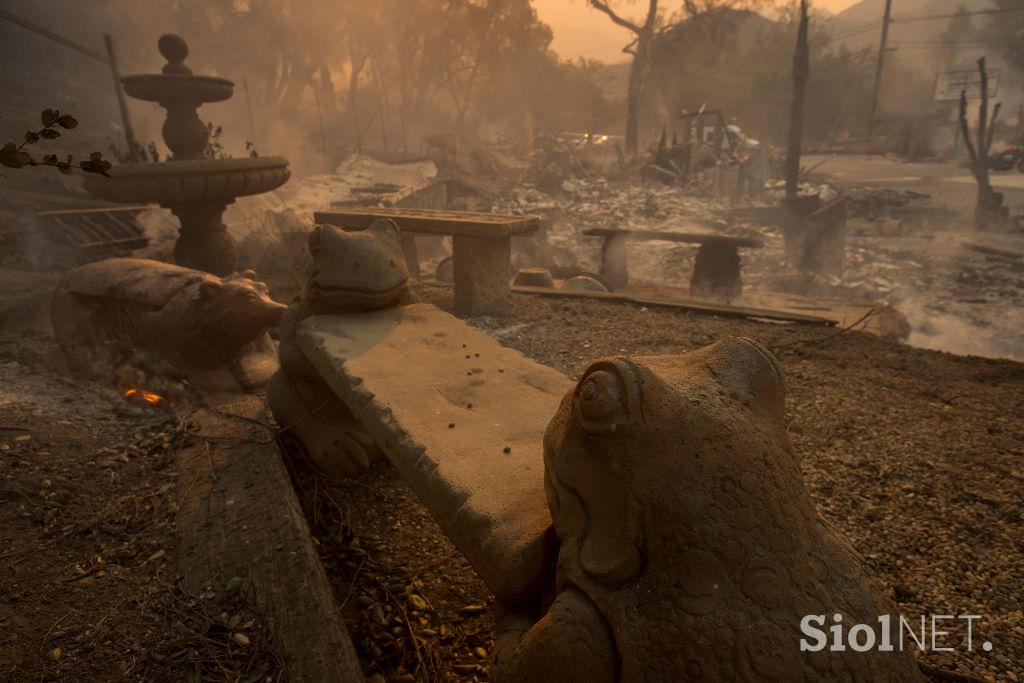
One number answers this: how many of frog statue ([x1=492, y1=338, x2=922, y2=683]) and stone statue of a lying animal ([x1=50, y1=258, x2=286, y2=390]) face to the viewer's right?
1

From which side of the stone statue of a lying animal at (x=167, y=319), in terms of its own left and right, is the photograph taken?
right

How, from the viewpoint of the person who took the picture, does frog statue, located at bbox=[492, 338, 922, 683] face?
facing away from the viewer and to the left of the viewer

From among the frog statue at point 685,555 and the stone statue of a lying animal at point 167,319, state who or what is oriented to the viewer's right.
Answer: the stone statue of a lying animal

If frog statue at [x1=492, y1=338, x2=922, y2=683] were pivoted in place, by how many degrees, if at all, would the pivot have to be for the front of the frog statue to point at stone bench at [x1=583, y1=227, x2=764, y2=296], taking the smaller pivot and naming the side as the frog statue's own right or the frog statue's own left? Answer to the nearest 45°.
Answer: approximately 45° to the frog statue's own right

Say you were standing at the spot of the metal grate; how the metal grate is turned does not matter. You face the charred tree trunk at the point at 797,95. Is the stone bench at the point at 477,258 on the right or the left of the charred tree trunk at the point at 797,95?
right

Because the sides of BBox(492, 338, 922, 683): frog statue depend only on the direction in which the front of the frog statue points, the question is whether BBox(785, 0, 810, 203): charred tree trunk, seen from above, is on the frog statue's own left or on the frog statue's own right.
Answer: on the frog statue's own right

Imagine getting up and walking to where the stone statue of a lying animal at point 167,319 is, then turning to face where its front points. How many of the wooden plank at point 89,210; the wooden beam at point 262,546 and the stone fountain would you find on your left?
2

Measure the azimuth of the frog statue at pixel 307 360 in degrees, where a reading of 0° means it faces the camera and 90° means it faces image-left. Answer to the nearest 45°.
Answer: approximately 315°

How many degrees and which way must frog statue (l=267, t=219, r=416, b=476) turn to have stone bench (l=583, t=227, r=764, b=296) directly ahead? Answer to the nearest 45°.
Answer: approximately 90° to its left

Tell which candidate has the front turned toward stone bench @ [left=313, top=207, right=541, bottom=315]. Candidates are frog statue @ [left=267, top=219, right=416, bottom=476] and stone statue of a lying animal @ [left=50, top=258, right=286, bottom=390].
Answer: the stone statue of a lying animal

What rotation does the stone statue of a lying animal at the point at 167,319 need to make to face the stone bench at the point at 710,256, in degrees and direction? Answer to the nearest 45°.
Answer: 0° — it already faces it

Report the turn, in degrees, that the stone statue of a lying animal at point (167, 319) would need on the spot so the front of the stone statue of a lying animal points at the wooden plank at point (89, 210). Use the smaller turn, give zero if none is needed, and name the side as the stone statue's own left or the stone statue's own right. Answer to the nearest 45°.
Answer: approximately 90° to the stone statue's own left

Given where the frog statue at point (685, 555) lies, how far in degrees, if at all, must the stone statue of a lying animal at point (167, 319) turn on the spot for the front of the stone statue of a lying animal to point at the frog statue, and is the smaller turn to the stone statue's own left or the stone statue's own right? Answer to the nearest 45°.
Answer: approximately 90° to the stone statue's own right
